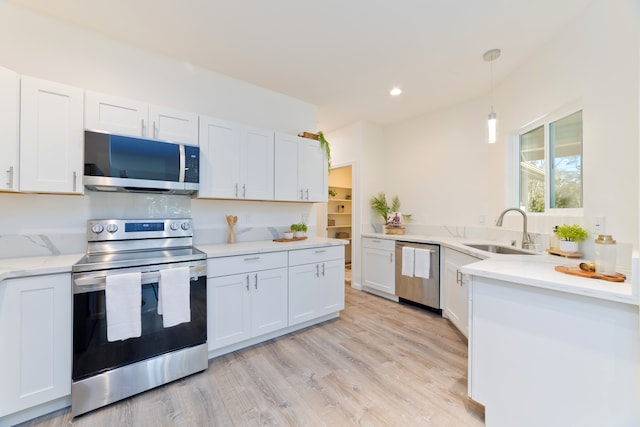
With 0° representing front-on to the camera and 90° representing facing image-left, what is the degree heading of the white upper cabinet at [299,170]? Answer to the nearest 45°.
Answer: approximately 315°

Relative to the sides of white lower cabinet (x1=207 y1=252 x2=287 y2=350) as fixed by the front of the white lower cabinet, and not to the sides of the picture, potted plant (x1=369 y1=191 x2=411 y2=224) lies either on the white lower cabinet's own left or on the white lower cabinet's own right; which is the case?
on the white lower cabinet's own left

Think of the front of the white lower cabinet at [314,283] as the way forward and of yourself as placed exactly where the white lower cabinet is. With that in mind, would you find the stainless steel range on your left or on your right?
on your right

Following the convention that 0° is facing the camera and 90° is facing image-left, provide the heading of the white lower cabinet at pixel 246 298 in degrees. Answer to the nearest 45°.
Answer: approximately 315°

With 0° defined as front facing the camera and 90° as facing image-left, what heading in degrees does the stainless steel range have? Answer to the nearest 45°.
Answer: approximately 0°

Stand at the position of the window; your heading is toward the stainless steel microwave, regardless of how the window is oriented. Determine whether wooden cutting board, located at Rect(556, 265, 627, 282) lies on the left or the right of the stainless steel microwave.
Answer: left
